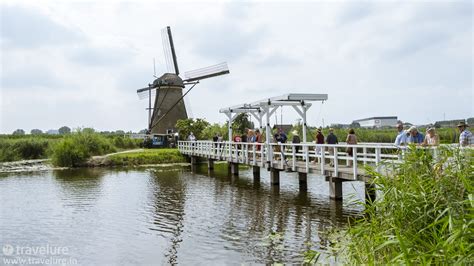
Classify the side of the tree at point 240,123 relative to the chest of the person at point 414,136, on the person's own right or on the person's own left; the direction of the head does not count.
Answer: on the person's own right

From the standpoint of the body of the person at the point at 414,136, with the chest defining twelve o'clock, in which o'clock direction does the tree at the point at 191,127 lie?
The tree is roughly at 3 o'clock from the person.

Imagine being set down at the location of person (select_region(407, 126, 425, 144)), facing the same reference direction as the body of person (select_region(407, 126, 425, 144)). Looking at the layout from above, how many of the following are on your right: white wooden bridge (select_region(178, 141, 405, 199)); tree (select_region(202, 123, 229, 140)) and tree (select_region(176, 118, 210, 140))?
3

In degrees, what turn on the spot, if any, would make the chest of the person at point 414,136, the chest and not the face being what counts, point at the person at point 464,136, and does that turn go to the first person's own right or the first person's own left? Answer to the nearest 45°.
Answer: approximately 90° to the first person's own left

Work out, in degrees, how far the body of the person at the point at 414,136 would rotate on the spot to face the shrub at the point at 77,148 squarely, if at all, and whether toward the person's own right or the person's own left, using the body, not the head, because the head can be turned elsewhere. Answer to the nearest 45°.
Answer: approximately 90° to the person's own right

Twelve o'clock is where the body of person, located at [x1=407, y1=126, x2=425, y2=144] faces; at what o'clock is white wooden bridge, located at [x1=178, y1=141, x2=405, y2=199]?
The white wooden bridge is roughly at 3 o'clock from the person.

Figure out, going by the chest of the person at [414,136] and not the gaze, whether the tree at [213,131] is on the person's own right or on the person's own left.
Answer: on the person's own right

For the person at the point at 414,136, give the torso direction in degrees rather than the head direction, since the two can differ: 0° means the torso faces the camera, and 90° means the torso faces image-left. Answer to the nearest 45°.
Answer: approximately 45°

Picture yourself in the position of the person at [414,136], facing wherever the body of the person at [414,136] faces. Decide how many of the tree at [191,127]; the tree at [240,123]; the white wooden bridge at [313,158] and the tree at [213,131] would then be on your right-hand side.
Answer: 4
